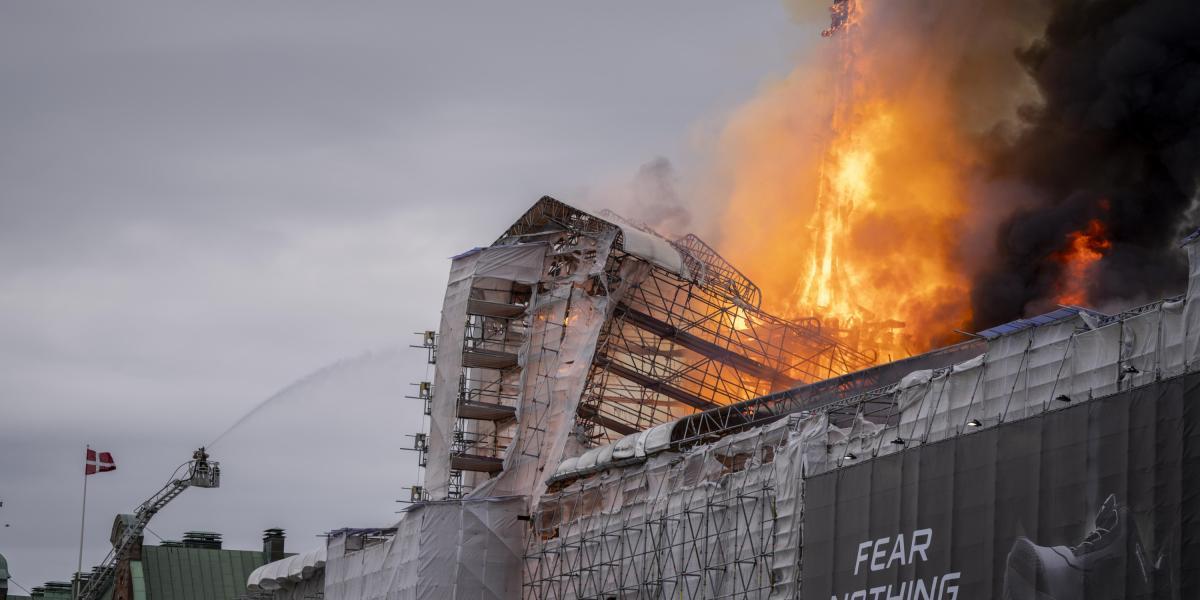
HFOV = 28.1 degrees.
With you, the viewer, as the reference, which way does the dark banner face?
facing the viewer and to the left of the viewer
